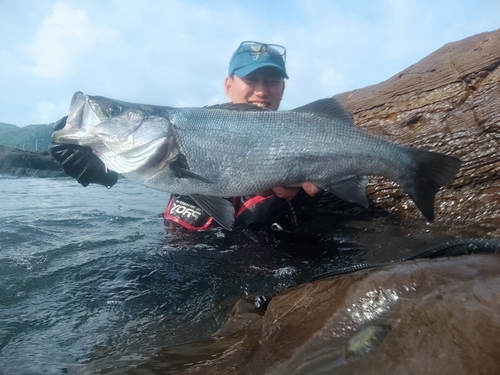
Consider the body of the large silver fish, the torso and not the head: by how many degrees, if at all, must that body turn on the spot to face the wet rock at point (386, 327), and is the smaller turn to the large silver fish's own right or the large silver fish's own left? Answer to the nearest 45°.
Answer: approximately 135° to the large silver fish's own left

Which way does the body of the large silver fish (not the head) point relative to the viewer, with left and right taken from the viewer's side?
facing to the left of the viewer
